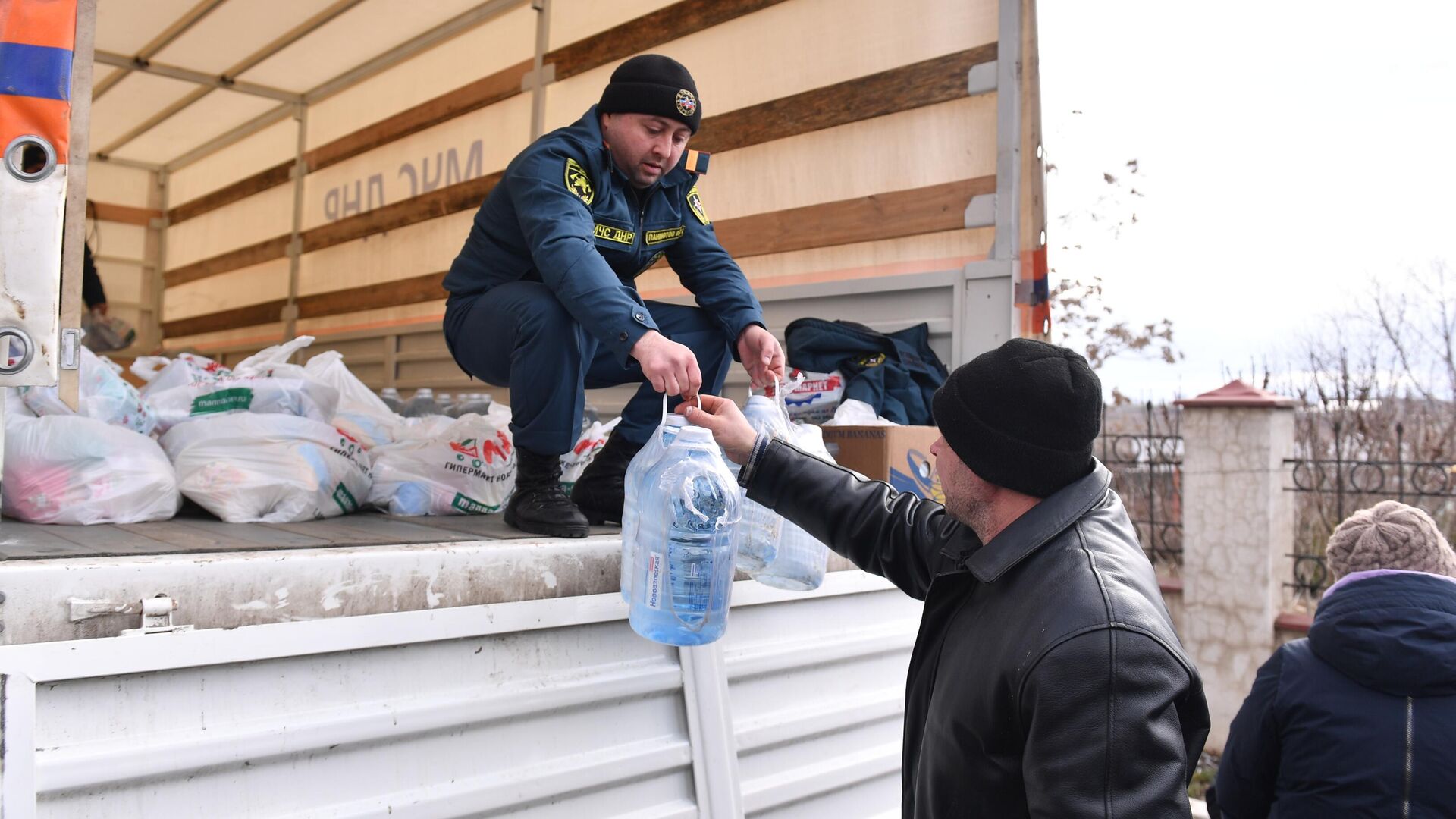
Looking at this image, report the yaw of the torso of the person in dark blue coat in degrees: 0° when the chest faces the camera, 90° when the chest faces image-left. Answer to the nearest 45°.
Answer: approximately 180°

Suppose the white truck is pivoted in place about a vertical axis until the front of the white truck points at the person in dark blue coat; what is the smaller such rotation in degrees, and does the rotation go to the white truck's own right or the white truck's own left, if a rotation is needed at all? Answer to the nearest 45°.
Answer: approximately 135° to the white truck's own right

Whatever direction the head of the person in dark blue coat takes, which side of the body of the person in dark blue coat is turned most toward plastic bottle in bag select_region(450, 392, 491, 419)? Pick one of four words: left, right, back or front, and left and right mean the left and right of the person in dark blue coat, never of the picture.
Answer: left

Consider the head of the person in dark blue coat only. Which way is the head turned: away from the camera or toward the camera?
away from the camera

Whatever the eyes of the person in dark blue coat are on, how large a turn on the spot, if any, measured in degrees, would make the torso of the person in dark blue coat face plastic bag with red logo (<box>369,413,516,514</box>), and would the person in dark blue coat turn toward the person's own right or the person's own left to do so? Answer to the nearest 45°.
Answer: approximately 90° to the person's own left

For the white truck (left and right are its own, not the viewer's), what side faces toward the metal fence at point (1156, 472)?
right

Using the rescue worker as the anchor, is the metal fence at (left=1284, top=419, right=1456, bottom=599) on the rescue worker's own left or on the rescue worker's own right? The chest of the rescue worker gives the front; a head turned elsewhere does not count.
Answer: on the rescue worker's own left

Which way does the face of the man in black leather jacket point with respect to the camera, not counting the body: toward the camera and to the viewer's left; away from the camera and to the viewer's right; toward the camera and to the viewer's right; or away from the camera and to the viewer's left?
away from the camera and to the viewer's left

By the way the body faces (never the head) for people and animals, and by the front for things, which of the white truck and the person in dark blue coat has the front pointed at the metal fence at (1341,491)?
the person in dark blue coat

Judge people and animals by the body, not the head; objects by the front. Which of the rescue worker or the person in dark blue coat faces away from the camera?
the person in dark blue coat

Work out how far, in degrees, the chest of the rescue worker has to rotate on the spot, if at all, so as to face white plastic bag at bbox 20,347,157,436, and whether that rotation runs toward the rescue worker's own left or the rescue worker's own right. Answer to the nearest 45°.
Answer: approximately 135° to the rescue worker's own right

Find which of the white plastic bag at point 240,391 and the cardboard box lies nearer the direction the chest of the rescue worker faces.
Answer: the cardboard box

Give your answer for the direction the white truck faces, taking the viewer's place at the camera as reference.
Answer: facing away from the viewer and to the left of the viewer

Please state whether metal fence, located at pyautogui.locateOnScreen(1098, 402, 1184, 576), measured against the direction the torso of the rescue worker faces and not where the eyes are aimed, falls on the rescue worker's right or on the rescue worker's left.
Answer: on the rescue worker's left

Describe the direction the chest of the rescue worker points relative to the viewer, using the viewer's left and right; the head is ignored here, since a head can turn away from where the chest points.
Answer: facing the viewer and to the right of the viewer

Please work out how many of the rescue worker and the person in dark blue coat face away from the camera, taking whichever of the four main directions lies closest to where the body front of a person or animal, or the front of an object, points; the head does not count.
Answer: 1

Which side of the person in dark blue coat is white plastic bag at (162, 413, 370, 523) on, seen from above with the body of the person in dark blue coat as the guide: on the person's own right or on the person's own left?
on the person's own left

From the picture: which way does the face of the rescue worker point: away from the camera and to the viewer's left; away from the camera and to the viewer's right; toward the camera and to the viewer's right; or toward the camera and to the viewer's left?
toward the camera and to the viewer's right
